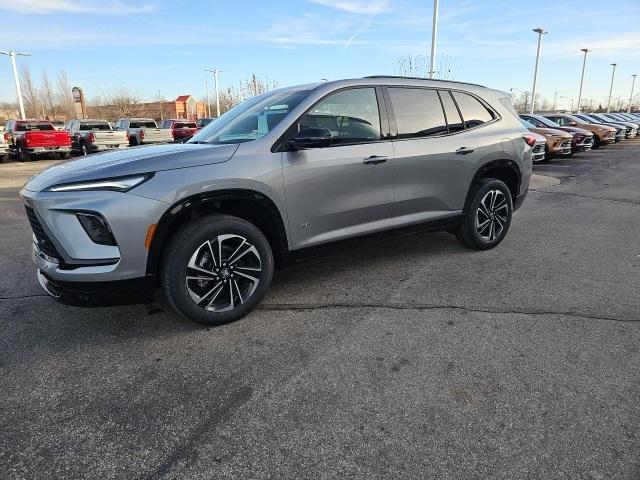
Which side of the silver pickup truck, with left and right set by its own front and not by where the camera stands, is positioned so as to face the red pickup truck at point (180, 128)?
right

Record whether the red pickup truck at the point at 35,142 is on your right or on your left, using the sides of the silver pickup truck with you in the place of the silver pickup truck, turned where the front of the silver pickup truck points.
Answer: on your left

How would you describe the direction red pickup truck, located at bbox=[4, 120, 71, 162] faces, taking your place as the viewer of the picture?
facing away from the viewer and to the left of the viewer

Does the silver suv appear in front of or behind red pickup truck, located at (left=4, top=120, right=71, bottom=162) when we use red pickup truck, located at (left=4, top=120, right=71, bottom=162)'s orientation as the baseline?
behind

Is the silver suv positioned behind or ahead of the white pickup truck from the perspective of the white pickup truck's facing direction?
behind

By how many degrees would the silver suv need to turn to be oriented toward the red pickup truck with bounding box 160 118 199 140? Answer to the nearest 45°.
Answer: approximately 135° to its right

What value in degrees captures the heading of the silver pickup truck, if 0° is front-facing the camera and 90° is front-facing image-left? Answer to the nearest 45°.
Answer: approximately 135°

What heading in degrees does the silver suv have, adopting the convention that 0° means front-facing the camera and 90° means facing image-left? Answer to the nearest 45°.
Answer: approximately 45°

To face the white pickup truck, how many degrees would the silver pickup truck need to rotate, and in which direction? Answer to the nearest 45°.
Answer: approximately 90° to its left

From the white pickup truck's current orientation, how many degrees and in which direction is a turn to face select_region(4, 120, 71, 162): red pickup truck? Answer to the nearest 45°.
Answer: approximately 45° to its left

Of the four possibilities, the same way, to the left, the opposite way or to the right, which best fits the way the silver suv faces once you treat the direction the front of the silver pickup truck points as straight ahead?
to the left
